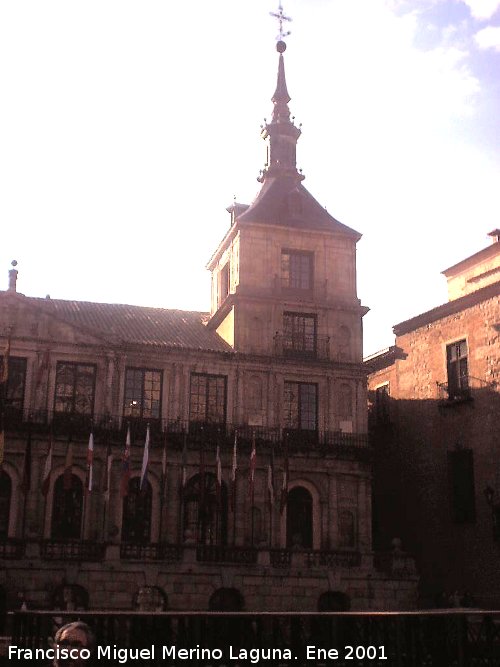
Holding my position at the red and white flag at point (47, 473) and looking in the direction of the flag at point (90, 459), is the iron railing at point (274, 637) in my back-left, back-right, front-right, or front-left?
front-right

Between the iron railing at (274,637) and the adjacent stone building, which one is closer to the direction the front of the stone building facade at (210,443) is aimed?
the iron railing

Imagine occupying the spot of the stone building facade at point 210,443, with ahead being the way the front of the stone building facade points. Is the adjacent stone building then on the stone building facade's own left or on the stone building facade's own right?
on the stone building facade's own left

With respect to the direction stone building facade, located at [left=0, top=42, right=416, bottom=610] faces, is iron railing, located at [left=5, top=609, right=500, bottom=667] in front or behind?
in front

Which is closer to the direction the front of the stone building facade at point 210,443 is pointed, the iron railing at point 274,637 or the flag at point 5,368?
the iron railing

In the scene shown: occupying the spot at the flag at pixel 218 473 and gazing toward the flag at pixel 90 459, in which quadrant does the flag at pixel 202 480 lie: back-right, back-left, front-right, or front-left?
front-left

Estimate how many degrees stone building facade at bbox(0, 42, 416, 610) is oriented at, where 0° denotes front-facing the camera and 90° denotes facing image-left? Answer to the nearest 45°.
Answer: approximately 0°

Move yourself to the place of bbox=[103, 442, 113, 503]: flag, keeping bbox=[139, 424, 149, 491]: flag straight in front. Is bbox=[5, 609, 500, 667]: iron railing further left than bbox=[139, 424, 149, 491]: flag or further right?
right
